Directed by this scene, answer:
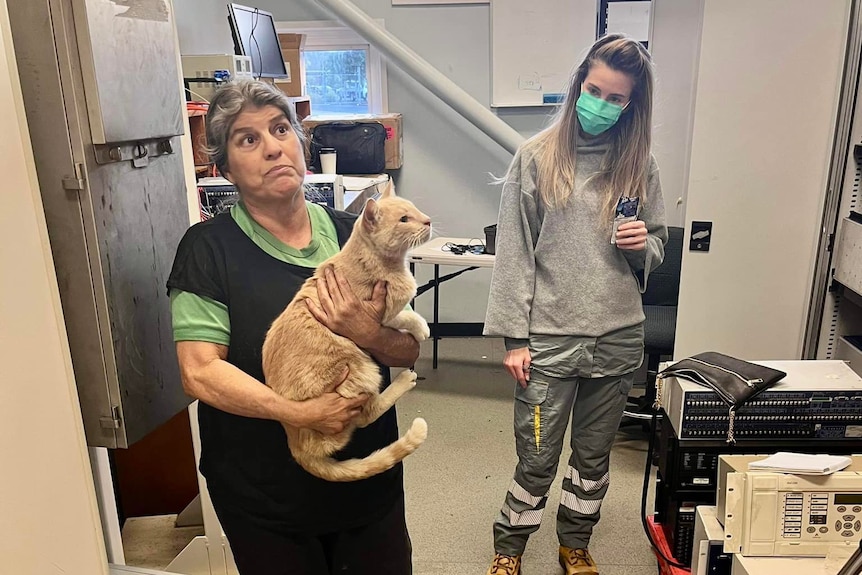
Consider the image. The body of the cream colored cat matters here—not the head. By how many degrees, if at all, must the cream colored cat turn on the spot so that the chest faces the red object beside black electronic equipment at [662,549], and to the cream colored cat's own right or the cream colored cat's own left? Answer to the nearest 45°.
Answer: approximately 45° to the cream colored cat's own left

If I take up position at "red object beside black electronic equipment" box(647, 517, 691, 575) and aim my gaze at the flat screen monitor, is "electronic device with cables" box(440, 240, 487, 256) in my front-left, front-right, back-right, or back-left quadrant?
front-right

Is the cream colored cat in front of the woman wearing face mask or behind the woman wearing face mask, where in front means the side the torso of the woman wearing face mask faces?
in front

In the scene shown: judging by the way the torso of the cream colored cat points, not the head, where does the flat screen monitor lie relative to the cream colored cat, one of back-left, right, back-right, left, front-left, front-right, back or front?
left

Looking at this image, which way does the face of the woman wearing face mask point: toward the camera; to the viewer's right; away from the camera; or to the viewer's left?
toward the camera

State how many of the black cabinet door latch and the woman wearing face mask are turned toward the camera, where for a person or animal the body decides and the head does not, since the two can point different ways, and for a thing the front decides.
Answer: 2

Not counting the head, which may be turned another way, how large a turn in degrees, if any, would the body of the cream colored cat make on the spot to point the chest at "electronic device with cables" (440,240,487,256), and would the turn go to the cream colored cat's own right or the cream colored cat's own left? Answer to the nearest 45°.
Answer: approximately 90° to the cream colored cat's own left

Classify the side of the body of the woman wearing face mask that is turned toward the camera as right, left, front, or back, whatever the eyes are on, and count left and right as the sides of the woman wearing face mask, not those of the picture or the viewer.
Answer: front

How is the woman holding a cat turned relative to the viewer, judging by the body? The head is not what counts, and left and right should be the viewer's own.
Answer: facing the viewer and to the right of the viewer

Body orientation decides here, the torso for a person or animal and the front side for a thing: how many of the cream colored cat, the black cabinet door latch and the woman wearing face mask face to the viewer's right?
1

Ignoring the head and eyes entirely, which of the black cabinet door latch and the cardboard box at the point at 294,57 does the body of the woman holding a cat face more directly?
the black cabinet door latch

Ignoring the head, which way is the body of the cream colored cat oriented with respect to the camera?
to the viewer's right

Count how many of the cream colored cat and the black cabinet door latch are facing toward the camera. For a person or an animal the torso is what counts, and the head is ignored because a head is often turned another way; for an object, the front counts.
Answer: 1

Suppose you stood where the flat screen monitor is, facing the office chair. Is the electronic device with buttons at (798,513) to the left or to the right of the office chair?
right
